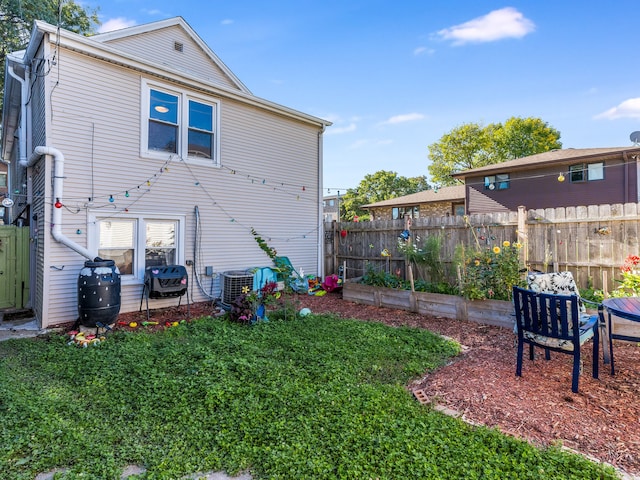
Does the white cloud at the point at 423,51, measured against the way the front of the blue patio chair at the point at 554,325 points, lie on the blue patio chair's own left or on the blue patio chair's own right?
on the blue patio chair's own left

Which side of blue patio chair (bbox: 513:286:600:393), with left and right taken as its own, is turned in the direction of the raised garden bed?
left

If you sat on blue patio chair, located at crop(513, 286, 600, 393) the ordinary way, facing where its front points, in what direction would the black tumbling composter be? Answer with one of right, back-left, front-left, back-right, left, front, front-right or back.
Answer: back-left

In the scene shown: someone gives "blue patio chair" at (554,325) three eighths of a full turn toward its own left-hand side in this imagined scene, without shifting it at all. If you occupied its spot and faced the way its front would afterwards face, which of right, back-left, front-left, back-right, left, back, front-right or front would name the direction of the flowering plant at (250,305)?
front

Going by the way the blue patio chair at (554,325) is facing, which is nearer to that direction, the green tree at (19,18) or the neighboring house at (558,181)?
the neighboring house

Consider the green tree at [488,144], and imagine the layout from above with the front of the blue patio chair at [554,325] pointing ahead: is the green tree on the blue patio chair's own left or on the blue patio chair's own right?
on the blue patio chair's own left

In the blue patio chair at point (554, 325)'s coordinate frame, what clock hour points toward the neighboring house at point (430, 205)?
The neighboring house is roughly at 10 o'clock from the blue patio chair.

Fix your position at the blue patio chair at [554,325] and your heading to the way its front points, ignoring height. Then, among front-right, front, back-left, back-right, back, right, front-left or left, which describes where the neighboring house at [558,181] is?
front-left

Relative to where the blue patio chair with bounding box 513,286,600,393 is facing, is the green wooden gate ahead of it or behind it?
behind

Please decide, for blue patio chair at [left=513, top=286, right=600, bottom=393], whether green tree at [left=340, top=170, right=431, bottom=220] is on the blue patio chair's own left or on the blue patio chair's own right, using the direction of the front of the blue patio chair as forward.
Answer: on the blue patio chair's own left

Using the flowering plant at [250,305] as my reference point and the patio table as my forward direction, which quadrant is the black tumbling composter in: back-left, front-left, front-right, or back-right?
back-right

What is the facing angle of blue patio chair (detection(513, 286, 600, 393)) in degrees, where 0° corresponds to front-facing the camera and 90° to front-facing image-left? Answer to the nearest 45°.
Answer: approximately 225°

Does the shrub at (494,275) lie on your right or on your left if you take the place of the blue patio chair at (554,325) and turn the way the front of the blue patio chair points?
on your left

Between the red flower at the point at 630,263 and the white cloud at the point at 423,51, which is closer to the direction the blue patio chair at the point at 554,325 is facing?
the red flower

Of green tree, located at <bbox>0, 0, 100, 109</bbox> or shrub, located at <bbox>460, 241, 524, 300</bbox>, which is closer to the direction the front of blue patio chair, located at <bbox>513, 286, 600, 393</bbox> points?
the shrub
